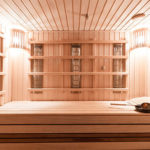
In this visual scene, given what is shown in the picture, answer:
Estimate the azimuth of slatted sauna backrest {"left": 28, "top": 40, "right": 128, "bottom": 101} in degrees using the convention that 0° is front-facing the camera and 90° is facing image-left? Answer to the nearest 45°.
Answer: approximately 0°
